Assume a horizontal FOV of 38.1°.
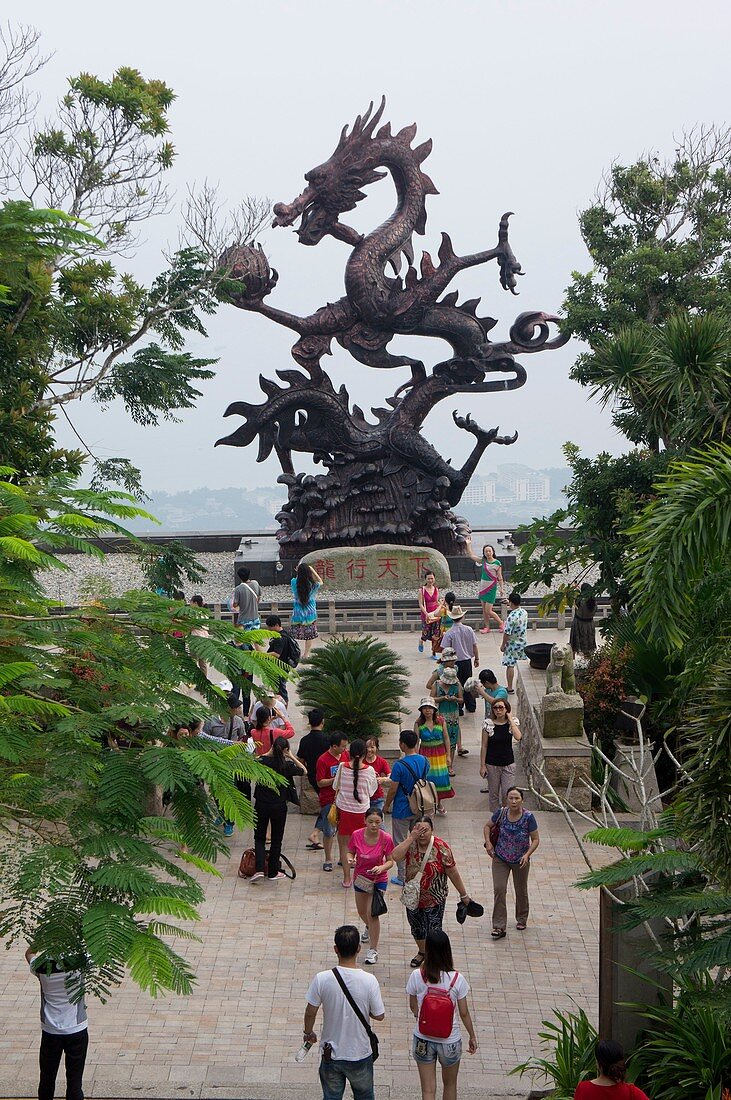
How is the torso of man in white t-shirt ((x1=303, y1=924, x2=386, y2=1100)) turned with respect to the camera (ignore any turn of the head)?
away from the camera

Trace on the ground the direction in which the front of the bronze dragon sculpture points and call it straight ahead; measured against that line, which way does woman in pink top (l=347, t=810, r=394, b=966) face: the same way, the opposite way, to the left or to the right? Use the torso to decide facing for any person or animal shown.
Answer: to the left

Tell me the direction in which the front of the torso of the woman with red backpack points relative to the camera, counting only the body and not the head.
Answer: away from the camera

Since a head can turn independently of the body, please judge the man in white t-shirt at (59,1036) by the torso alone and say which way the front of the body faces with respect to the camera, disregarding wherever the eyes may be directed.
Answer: away from the camera

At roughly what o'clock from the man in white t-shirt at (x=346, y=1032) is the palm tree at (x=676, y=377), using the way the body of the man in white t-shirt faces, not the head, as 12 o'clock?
The palm tree is roughly at 1 o'clock from the man in white t-shirt.

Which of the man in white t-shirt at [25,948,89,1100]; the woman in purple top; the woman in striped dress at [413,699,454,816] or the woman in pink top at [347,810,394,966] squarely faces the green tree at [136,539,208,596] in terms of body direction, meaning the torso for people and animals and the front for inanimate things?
the man in white t-shirt

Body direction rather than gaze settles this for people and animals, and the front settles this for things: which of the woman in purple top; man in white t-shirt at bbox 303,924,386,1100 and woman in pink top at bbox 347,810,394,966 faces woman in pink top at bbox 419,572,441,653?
the man in white t-shirt

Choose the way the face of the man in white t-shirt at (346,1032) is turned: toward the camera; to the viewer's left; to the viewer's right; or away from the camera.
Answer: away from the camera

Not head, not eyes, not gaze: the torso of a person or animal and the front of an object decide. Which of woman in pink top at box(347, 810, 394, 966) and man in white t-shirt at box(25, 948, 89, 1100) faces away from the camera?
the man in white t-shirt

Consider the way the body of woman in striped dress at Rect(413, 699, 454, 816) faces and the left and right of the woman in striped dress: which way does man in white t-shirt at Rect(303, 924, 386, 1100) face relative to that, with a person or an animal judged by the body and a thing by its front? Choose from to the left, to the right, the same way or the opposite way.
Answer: the opposite way
